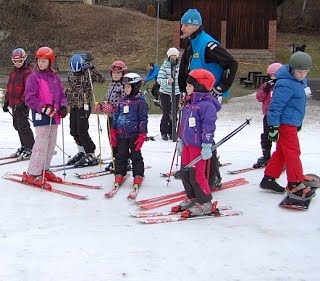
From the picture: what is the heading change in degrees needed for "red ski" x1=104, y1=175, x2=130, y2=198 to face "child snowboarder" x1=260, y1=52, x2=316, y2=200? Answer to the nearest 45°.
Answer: approximately 135° to its left

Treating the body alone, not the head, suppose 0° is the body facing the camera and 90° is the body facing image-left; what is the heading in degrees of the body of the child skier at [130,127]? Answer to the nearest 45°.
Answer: approximately 45°

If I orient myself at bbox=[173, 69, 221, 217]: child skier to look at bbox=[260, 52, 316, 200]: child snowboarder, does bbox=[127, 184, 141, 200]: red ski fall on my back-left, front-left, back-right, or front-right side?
back-left

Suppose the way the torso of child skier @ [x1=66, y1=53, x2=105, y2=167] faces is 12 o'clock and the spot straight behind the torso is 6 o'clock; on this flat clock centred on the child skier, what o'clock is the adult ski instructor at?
The adult ski instructor is roughly at 9 o'clock from the child skier.

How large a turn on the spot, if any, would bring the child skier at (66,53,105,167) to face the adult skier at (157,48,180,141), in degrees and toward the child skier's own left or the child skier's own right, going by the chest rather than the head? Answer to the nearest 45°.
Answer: approximately 180°

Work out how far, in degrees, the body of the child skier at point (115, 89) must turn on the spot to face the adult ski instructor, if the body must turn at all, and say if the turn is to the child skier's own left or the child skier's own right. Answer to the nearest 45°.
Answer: approximately 90° to the child skier's own left

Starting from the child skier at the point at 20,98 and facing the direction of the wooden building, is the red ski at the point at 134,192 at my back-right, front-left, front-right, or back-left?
back-right

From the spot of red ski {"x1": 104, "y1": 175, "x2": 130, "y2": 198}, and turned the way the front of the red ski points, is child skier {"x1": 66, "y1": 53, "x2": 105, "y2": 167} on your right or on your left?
on your right

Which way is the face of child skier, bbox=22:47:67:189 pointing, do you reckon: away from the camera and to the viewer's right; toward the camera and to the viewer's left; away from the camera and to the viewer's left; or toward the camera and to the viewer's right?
toward the camera and to the viewer's left

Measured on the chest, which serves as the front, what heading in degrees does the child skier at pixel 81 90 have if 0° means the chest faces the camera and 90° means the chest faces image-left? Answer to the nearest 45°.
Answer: approximately 45°
